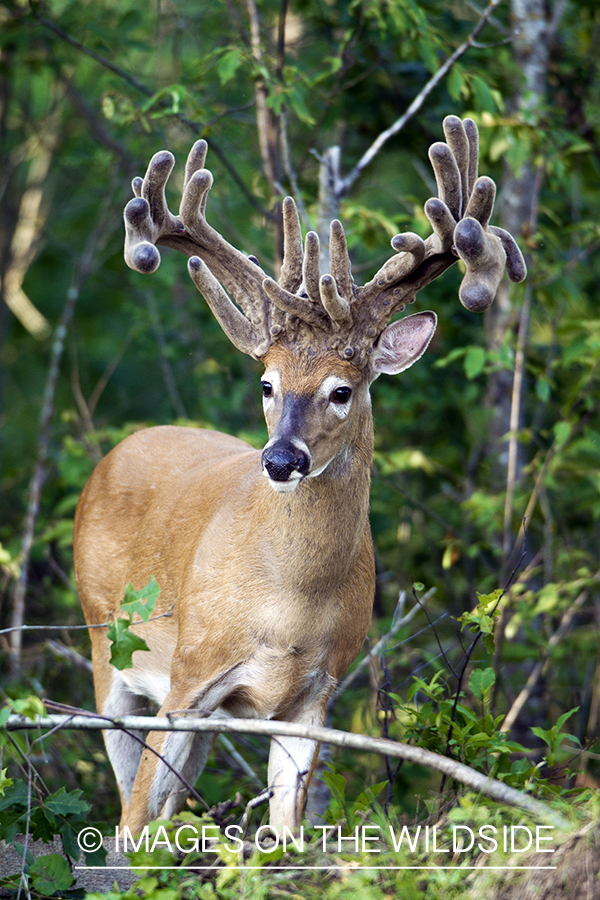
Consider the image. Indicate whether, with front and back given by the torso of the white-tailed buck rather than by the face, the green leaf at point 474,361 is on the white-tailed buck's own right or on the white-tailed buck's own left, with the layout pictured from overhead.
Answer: on the white-tailed buck's own left

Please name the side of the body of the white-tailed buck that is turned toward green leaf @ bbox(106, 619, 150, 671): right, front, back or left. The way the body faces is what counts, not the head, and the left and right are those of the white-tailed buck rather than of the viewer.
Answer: right

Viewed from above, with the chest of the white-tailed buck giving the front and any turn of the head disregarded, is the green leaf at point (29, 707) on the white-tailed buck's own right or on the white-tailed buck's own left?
on the white-tailed buck's own right

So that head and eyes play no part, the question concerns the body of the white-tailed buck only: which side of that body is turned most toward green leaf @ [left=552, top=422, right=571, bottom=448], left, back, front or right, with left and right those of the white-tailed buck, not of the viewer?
left

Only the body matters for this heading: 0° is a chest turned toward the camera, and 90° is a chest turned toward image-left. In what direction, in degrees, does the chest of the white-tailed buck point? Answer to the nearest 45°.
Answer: approximately 315°
